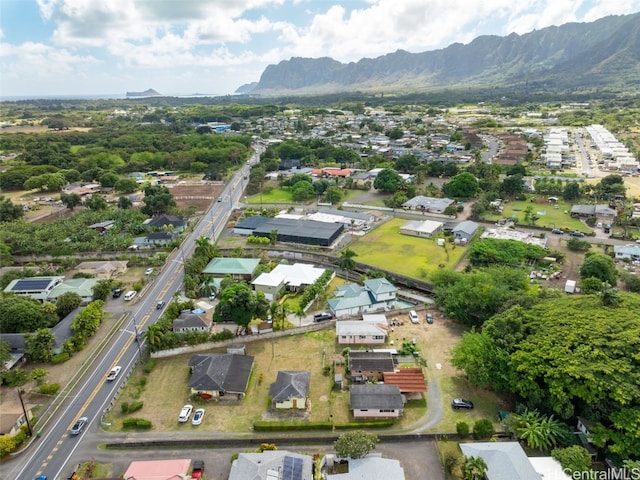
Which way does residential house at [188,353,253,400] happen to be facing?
toward the camera

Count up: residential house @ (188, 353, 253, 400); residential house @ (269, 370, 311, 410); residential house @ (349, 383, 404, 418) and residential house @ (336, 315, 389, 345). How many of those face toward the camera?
4

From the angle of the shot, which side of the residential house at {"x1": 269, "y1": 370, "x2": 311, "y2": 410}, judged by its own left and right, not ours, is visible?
front

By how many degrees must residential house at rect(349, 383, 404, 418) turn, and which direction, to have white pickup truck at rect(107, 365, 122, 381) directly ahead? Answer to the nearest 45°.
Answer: approximately 90° to its right

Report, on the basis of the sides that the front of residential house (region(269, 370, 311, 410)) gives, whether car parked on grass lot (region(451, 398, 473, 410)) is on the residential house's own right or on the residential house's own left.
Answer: on the residential house's own left

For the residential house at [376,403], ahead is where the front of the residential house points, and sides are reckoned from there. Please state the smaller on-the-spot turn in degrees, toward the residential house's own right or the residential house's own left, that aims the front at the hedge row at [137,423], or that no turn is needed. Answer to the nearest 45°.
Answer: approximately 90° to the residential house's own right

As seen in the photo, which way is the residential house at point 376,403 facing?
toward the camera

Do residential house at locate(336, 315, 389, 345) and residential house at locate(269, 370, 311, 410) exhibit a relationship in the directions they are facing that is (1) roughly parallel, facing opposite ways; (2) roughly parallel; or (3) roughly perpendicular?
roughly parallel

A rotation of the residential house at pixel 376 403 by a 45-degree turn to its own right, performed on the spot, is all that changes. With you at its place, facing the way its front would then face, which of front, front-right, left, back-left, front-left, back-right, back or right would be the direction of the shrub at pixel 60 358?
front-right

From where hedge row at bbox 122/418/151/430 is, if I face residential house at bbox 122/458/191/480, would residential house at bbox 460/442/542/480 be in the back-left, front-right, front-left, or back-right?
front-left

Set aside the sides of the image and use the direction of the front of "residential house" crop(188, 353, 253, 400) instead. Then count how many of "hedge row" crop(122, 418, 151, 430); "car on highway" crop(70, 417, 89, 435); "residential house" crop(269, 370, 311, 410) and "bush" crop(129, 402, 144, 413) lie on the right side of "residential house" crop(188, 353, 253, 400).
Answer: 3

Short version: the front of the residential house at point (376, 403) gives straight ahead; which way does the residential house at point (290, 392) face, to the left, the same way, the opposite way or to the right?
the same way

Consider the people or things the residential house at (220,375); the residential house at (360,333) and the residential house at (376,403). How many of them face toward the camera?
3

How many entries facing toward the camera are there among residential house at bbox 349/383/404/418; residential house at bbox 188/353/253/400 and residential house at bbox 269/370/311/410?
3

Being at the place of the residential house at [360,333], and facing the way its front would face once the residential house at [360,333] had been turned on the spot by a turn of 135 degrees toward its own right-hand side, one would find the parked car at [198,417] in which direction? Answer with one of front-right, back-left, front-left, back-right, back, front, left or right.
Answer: left

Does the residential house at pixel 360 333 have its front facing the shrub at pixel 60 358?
no

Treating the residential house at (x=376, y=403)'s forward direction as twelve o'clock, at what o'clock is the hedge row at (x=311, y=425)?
The hedge row is roughly at 2 o'clock from the residential house.
